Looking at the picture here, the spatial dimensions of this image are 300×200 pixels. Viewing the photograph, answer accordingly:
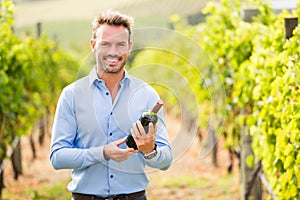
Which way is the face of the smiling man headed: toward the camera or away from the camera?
toward the camera

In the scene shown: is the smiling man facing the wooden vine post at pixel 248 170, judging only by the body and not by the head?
no

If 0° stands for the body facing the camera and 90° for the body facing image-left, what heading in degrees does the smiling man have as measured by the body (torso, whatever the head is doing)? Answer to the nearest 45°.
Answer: approximately 0°
